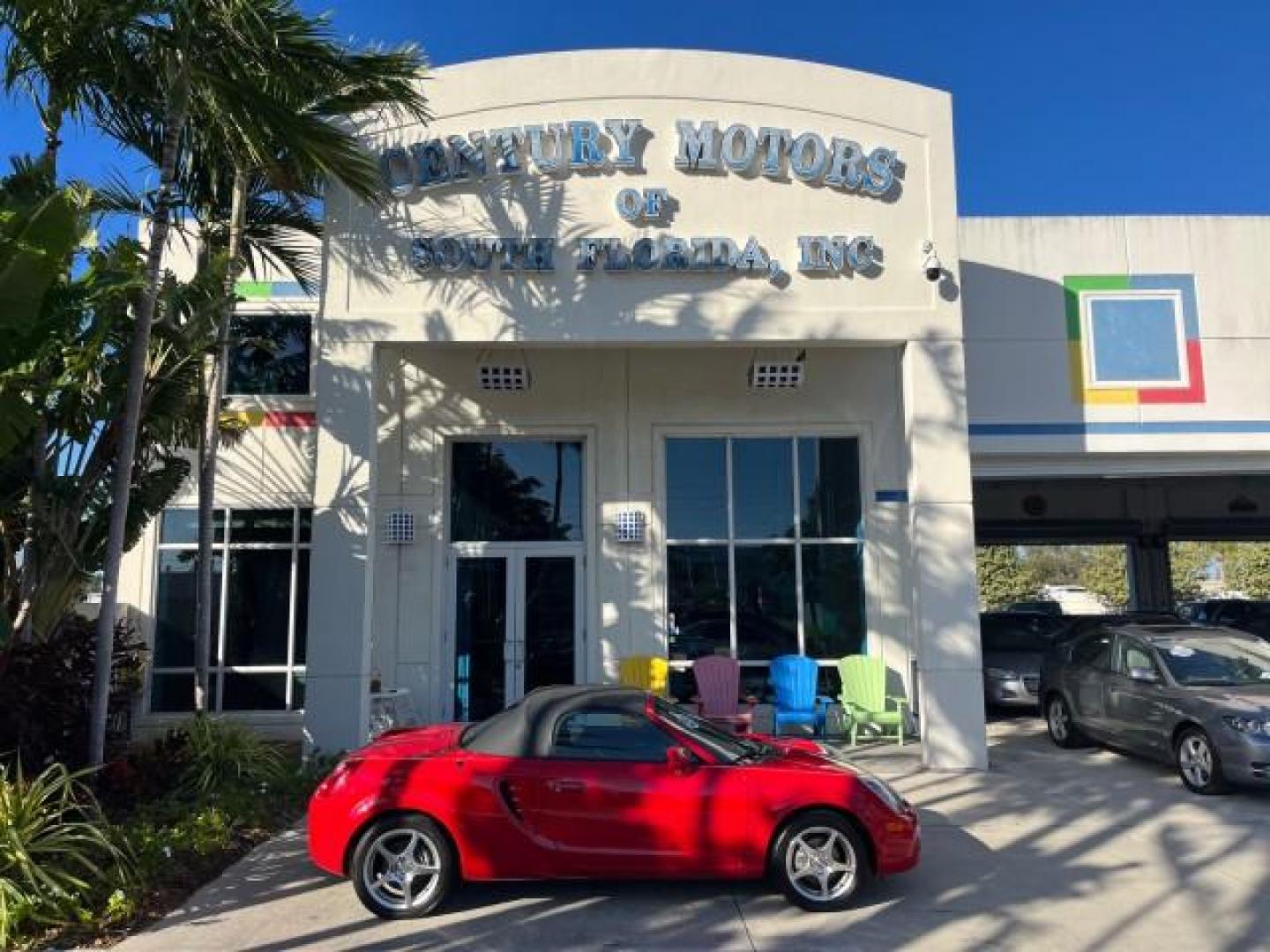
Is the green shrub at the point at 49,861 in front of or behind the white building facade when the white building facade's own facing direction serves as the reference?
in front

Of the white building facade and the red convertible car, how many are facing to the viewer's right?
1

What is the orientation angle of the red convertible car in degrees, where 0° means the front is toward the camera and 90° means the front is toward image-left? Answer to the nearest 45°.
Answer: approximately 270°

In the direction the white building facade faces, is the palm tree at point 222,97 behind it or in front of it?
in front

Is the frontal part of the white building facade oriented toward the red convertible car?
yes

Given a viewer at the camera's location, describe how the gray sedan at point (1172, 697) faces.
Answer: facing the viewer and to the right of the viewer

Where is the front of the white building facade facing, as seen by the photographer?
facing the viewer

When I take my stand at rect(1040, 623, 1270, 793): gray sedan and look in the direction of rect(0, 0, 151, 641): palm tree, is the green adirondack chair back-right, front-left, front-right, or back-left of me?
front-right

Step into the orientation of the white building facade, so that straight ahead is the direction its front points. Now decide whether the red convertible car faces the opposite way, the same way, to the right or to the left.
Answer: to the left

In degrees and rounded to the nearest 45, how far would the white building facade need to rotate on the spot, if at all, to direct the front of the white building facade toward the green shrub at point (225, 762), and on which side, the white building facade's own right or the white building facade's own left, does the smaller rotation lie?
approximately 45° to the white building facade's own right

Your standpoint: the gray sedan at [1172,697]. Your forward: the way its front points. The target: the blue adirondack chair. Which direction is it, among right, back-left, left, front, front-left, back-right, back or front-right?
back-right

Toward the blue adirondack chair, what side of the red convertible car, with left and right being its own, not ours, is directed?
left

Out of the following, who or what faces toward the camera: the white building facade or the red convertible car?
the white building facade
